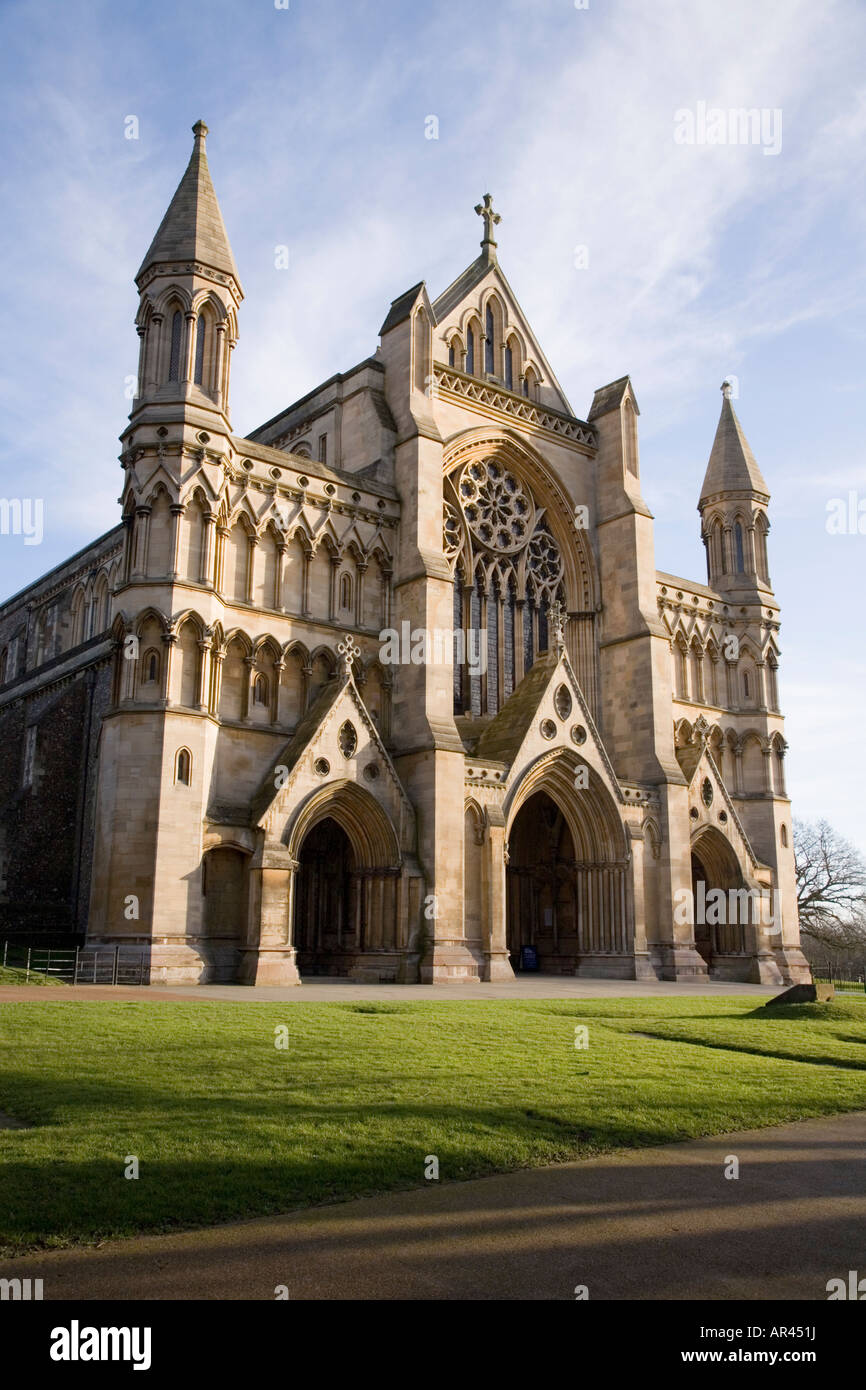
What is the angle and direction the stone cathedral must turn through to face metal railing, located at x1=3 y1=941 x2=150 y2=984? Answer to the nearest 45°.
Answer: approximately 90° to its right

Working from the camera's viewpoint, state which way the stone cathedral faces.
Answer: facing the viewer and to the right of the viewer
